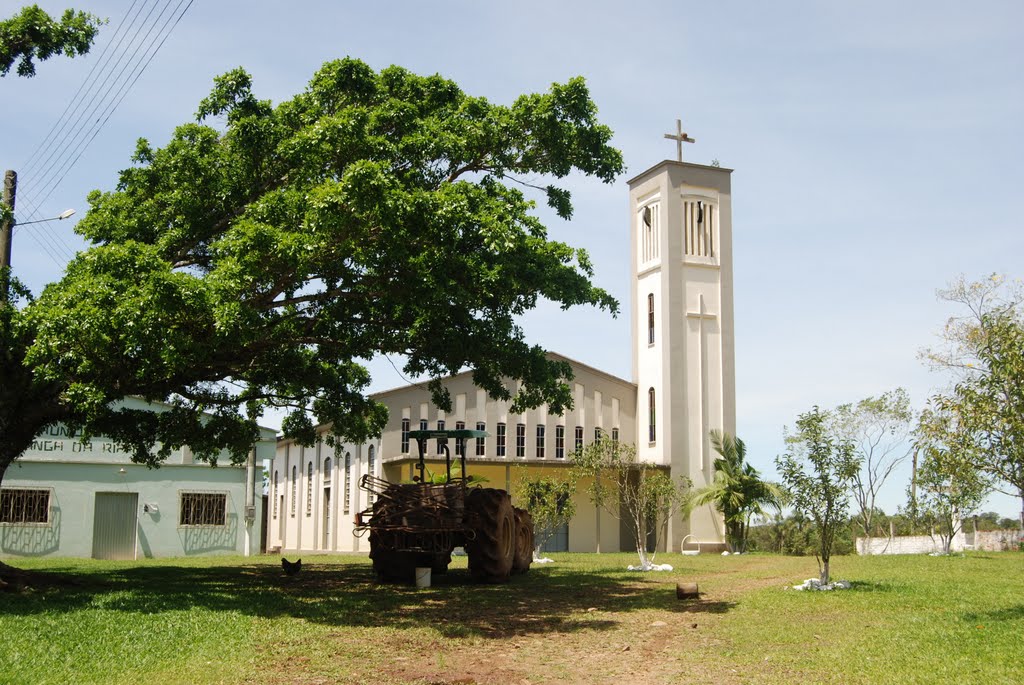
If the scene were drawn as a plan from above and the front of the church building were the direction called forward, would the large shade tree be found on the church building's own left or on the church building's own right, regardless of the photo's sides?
on the church building's own right

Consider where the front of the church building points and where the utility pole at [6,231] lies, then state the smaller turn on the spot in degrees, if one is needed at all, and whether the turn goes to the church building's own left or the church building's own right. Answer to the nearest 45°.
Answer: approximately 90° to the church building's own right

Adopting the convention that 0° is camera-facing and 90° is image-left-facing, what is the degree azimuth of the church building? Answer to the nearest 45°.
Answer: approximately 315°
